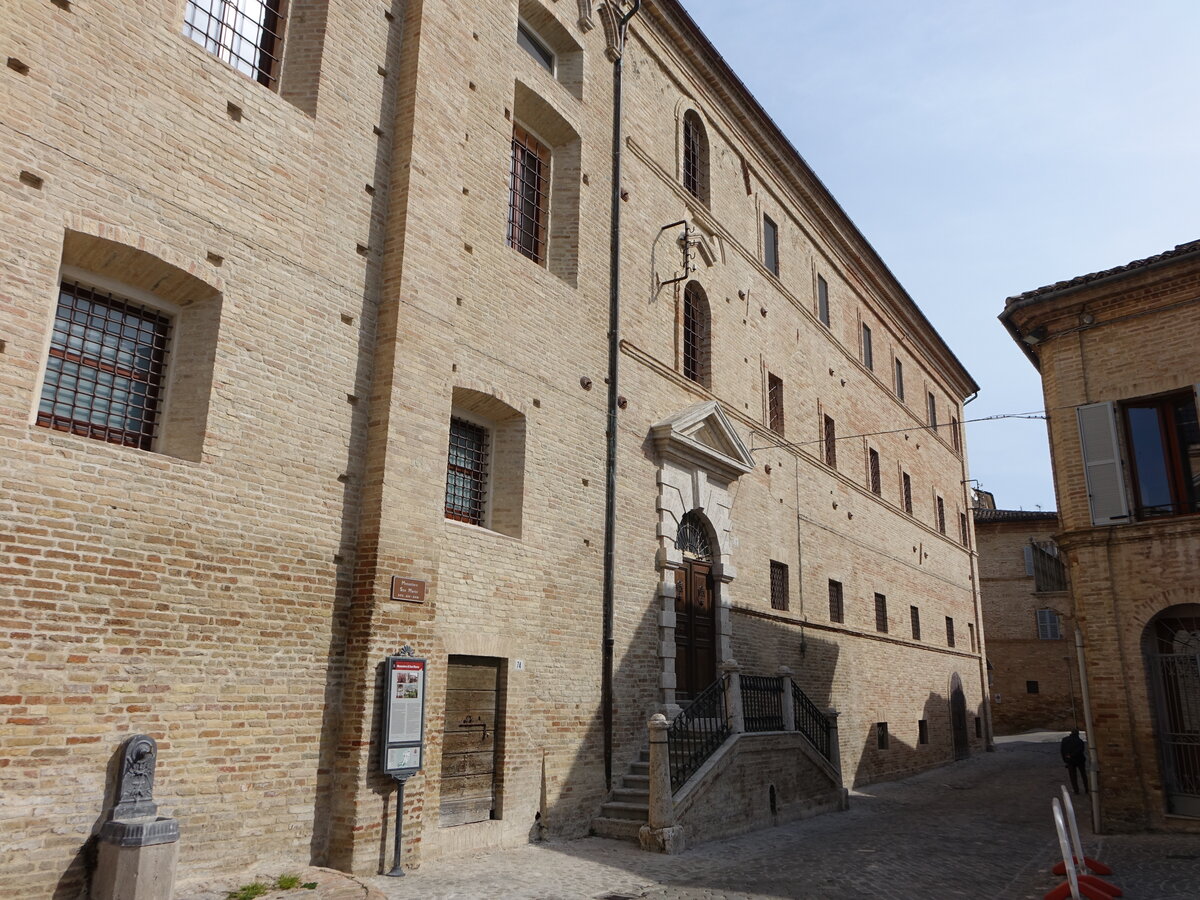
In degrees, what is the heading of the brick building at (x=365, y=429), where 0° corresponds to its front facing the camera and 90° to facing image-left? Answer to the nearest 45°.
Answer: approximately 315°

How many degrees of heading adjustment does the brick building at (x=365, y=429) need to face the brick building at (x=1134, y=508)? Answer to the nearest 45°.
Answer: approximately 45° to its left

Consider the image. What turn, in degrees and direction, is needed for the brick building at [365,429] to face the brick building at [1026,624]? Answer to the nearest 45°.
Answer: approximately 90° to its left

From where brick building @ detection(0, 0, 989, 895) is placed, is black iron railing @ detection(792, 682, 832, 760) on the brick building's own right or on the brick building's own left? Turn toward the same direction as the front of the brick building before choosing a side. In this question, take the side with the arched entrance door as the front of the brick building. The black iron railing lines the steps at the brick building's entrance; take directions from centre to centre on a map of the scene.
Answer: on the brick building's own left
